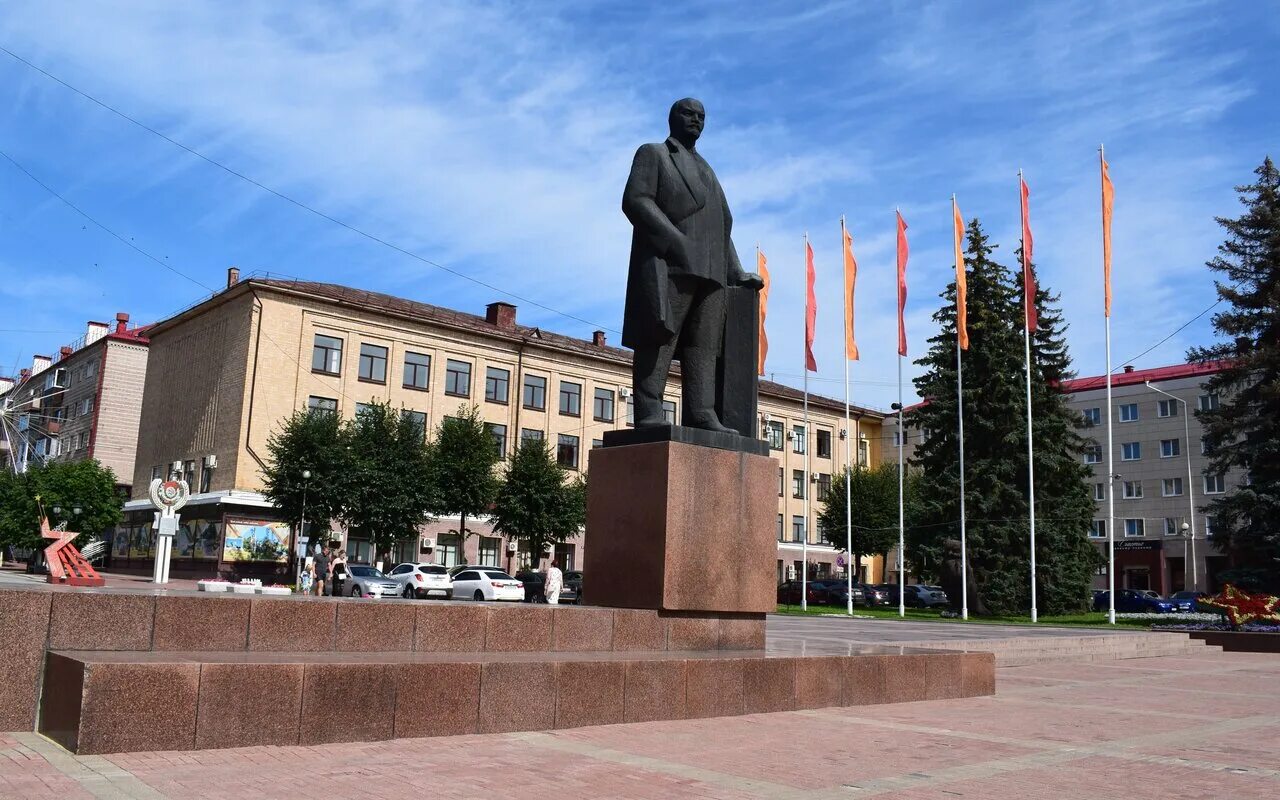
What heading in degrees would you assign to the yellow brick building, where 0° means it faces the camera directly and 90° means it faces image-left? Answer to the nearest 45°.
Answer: approximately 315°

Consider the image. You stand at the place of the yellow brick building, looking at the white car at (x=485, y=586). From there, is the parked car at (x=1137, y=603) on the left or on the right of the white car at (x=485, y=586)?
left

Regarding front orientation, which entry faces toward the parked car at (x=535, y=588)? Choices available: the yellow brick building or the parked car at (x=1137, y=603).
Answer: the yellow brick building
